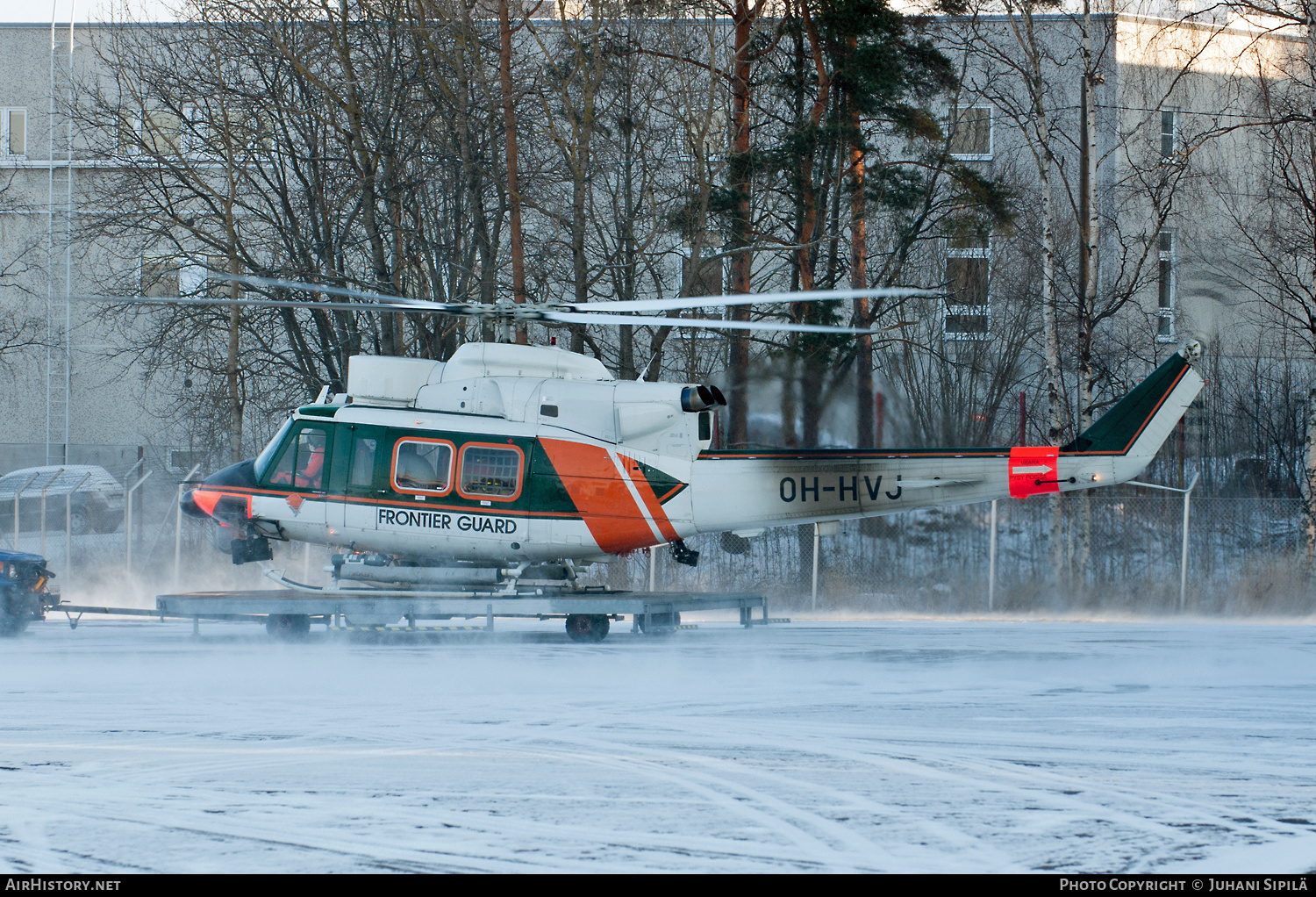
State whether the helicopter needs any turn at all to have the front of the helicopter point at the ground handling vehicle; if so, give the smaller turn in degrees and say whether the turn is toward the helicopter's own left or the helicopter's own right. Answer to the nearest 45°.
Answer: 0° — it already faces it

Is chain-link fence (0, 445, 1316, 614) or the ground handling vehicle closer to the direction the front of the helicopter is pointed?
the ground handling vehicle

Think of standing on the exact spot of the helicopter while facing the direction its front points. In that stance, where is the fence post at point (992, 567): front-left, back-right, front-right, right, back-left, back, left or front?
back-right

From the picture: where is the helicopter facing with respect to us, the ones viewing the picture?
facing to the left of the viewer

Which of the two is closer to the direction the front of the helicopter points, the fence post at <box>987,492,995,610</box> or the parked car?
the parked car

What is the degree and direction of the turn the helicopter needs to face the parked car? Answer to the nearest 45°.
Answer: approximately 45° to its right
